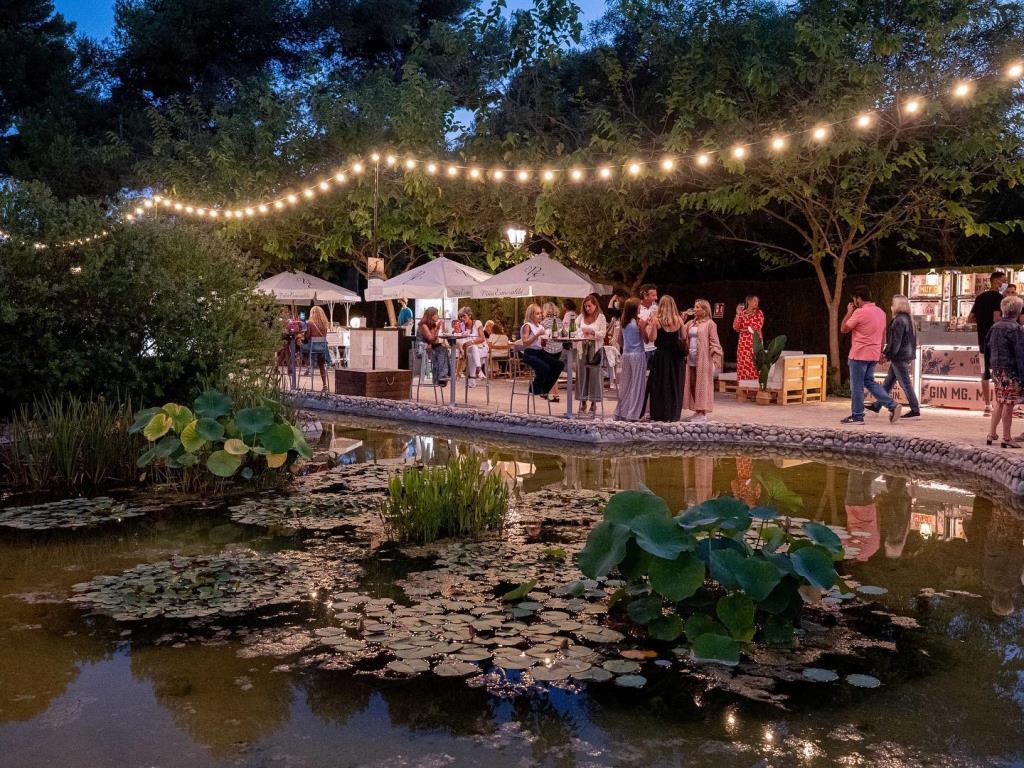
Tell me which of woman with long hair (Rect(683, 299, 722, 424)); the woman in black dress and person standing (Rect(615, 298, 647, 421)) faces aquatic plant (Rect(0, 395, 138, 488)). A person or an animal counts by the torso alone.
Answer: the woman with long hair

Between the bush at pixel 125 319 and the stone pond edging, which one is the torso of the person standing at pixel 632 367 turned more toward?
the stone pond edging

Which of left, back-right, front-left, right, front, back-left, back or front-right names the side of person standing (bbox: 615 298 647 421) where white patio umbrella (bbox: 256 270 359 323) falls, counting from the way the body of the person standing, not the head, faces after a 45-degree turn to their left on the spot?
front-left

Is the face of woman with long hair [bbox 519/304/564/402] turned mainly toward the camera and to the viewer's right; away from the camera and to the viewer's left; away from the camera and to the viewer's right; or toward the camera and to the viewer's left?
toward the camera and to the viewer's right

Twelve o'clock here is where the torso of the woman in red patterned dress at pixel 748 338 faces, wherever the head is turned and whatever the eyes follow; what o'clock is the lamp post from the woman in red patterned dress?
The lamp post is roughly at 4 o'clock from the woman in red patterned dress.

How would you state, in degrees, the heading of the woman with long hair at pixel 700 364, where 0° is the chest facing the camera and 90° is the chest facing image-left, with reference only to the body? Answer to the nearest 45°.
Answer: approximately 45°

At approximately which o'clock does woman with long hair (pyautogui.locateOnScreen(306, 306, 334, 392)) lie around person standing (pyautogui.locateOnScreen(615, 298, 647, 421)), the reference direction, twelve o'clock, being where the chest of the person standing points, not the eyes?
The woman with long hair is roughly at 9 o'clock from the person standing.

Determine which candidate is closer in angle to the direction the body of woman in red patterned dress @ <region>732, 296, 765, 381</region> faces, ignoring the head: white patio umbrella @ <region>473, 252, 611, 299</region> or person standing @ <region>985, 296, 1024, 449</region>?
the person standing

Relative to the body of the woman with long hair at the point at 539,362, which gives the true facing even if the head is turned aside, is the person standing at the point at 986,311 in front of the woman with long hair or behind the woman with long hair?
in front

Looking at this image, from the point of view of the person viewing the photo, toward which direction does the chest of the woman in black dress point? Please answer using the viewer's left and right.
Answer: facing away from the viewer

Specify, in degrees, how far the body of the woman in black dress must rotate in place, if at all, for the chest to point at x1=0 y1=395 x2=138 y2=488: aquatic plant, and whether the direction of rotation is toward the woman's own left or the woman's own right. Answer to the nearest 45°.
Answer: approximately 135° to the woman's own left

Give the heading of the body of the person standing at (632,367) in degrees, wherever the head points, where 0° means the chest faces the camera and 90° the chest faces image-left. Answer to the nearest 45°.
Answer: approximately 225°

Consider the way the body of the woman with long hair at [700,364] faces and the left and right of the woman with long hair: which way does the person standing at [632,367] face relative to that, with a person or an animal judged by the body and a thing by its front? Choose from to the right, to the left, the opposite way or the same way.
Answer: the opposite way
